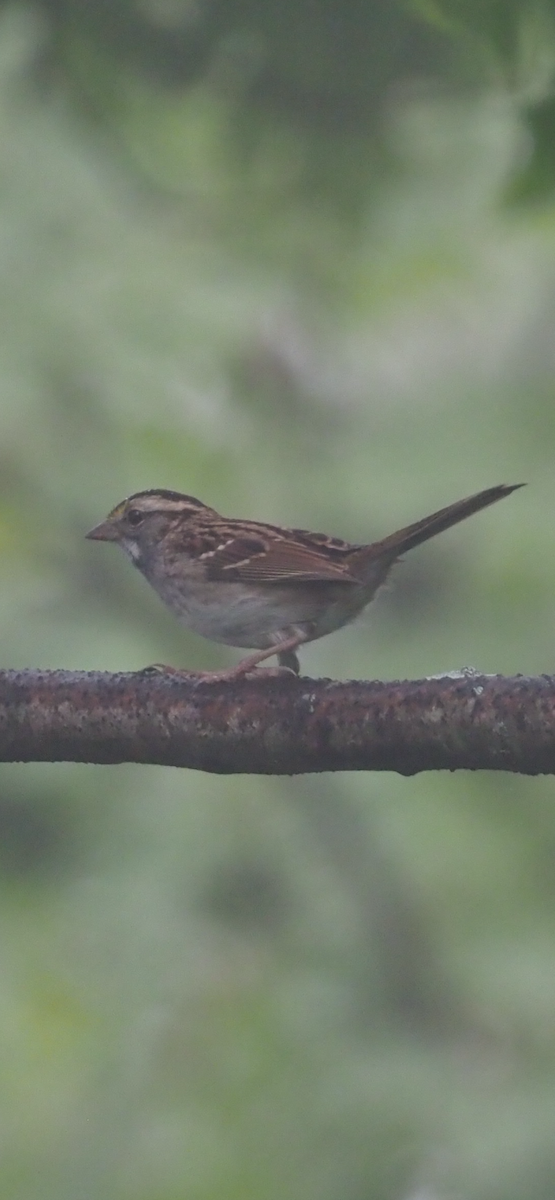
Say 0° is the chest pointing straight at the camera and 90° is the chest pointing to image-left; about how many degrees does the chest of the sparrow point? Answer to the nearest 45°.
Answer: approximately 90°
